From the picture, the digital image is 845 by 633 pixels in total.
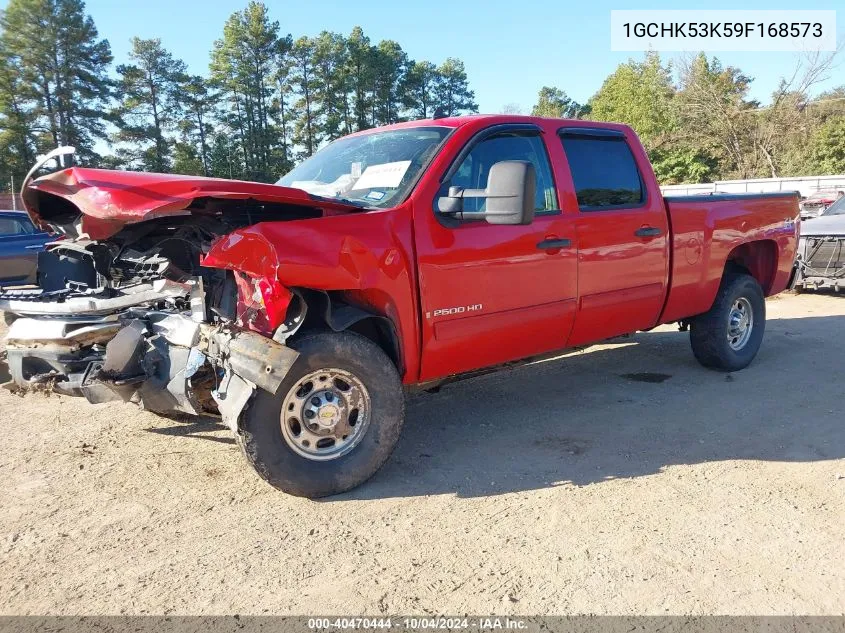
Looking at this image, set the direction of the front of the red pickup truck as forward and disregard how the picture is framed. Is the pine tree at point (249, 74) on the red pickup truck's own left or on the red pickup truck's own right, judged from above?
on the red pickup truck's own right

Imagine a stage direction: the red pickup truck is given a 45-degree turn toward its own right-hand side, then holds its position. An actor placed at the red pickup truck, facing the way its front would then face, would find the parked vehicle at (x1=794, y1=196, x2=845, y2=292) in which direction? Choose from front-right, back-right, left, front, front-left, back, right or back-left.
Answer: back-right

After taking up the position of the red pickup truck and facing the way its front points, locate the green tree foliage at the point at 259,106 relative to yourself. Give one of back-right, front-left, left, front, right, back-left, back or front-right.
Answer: back-right

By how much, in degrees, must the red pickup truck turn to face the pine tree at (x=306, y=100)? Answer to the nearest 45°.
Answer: approximately 135° to its right

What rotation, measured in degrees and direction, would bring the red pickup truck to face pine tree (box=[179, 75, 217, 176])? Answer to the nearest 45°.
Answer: approximately 135° to its right

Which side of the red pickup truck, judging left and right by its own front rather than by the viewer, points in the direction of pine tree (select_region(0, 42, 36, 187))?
right

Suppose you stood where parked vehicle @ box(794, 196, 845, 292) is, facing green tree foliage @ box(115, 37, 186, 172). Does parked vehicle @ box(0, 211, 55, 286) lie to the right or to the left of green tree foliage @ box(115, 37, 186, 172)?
left
